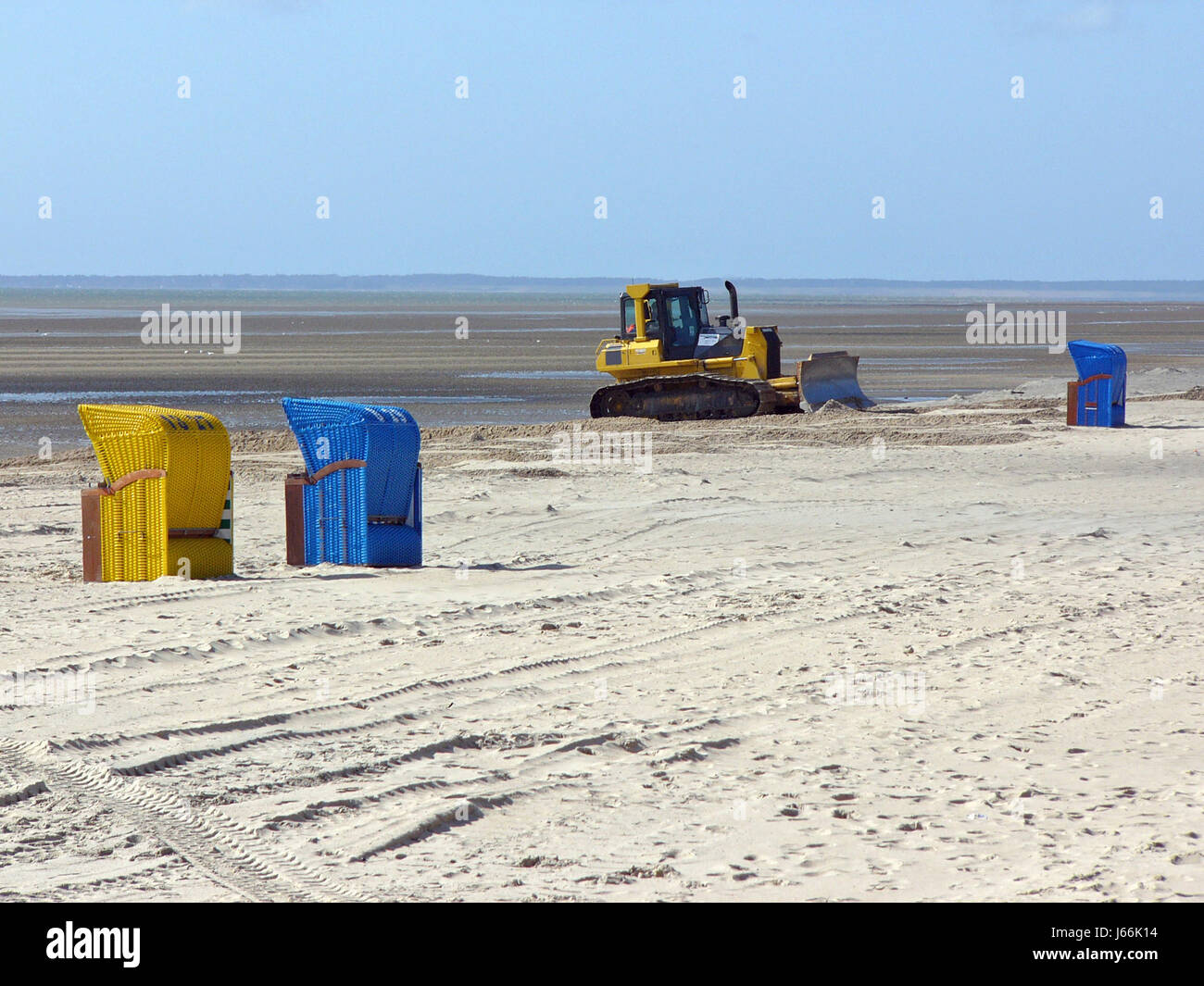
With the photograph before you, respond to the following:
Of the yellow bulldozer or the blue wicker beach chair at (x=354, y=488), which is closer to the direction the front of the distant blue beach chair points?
the yellow bulldozer

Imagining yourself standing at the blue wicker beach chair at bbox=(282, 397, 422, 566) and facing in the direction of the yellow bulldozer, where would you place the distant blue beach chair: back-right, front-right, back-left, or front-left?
front-right

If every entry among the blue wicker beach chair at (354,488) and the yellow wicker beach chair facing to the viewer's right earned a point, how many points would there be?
0

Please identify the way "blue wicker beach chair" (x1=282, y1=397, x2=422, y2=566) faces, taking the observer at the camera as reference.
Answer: facing away from the viewer and to the left of the viewer

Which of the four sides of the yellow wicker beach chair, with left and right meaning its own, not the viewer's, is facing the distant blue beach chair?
right

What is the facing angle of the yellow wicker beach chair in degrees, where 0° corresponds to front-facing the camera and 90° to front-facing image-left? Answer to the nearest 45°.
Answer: approximately 135°

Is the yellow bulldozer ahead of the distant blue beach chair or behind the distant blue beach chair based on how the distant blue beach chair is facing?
ahead

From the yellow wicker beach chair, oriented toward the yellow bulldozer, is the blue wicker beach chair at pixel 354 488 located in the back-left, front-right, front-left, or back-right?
front-right

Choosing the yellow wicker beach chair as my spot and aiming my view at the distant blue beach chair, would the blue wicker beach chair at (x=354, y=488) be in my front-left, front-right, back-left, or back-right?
front-right

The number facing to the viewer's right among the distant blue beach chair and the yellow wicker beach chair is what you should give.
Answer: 0

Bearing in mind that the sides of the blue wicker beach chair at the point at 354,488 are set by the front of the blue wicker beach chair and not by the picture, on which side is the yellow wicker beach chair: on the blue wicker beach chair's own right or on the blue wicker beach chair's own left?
on the blue wicker beach chair's own left

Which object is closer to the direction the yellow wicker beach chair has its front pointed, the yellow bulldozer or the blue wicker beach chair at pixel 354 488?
the yellow bulldozer

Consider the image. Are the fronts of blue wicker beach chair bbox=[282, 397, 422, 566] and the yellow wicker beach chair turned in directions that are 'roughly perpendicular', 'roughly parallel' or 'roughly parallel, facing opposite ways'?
roughly parallel

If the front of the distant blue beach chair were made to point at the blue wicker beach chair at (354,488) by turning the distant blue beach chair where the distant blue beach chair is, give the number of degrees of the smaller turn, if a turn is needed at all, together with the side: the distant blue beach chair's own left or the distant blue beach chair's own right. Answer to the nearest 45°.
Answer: approximately 135° to the distant blue beach chair's own left
